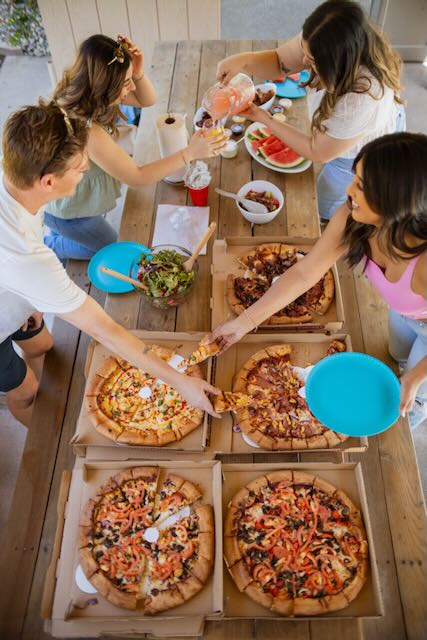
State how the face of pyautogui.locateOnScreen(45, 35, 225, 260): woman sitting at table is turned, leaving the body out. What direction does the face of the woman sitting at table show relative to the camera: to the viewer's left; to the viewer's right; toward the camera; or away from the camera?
to the viewer's right

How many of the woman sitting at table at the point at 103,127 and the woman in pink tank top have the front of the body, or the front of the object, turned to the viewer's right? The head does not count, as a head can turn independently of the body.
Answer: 1

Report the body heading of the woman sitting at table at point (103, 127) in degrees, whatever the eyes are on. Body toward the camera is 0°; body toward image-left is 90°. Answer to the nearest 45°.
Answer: approximately 270°

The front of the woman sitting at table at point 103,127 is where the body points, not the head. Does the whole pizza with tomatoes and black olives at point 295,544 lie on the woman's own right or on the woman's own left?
on the woman's own right
